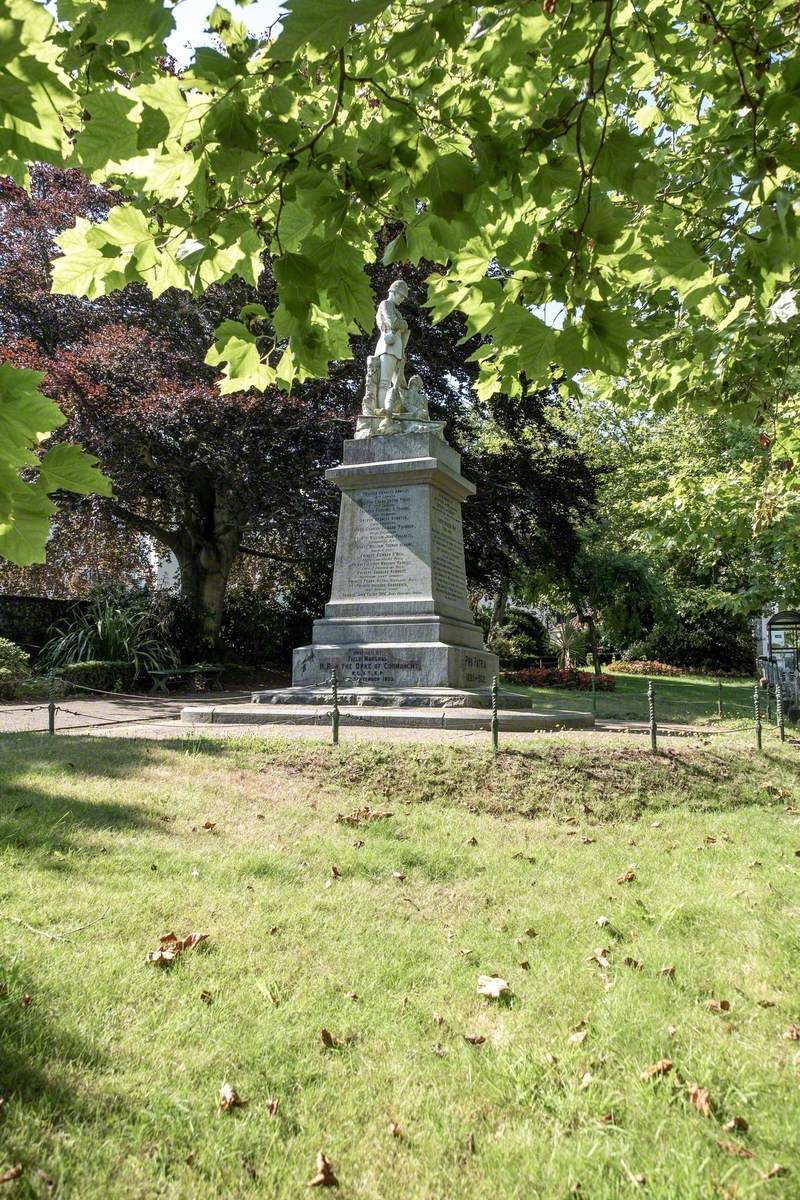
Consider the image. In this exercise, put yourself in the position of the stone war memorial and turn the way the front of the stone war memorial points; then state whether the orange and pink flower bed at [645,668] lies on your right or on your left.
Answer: on your left

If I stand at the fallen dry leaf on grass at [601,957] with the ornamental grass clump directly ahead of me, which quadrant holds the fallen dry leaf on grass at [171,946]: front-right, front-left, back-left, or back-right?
front-left

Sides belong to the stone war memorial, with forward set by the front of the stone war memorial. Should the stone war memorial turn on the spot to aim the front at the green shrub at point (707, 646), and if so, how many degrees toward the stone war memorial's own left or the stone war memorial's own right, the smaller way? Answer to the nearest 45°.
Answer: approximately 135° to the stone war memorial's own left

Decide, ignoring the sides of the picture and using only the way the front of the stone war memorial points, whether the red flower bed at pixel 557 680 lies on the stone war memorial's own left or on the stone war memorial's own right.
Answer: on the stone war memorial's own left
